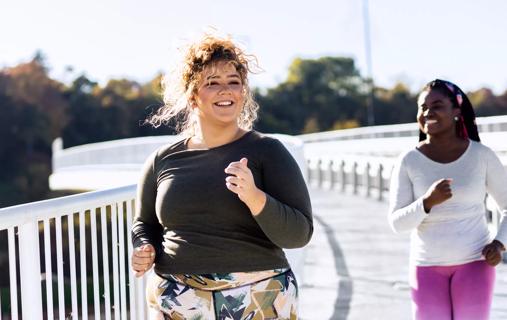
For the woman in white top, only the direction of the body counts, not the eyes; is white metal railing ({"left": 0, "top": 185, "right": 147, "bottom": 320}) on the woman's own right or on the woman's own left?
on the woman's own right

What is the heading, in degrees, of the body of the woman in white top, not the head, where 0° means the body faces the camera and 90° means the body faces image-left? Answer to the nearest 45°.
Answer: approximately 0°
